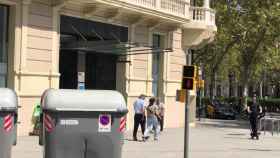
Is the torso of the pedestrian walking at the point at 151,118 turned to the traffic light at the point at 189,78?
no

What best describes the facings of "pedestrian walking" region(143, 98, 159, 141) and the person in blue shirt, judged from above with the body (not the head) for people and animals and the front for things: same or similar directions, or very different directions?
same or similar directions

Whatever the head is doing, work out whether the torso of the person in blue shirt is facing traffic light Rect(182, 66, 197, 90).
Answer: no

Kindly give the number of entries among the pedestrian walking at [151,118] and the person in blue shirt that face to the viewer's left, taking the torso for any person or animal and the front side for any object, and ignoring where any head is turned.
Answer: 0
